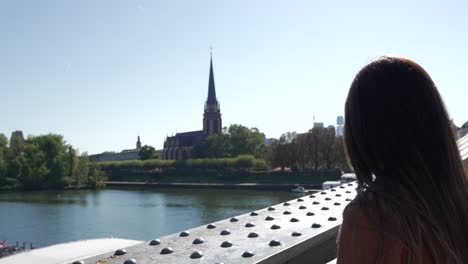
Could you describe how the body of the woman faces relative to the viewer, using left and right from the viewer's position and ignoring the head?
facing away from the viewer and to the left of the viewer

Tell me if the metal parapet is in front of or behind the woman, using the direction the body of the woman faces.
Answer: in front
